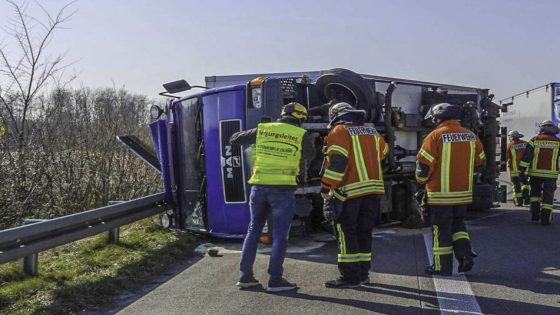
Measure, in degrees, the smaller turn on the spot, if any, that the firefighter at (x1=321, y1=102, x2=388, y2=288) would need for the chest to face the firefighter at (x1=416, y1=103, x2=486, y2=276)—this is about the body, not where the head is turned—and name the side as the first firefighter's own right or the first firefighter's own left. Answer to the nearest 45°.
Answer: approximately 135° to the first firefighter's own right

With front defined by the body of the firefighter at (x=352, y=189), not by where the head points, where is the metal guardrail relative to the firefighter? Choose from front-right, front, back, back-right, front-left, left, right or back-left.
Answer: front-left

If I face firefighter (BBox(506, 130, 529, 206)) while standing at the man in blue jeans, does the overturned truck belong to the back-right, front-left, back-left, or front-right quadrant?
front-left

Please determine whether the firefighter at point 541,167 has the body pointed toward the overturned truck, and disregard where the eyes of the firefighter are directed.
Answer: no

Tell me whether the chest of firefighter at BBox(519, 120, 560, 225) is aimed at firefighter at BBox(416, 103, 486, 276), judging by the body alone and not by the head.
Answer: no

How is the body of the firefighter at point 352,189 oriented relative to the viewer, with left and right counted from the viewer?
facing away from the viewer and to the left of the viewer

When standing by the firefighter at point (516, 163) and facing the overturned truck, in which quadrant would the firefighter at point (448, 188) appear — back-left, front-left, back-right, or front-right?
front-left
